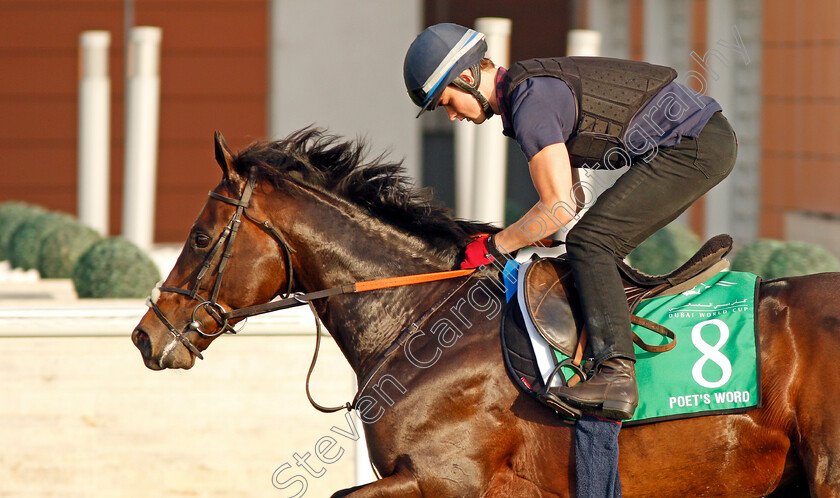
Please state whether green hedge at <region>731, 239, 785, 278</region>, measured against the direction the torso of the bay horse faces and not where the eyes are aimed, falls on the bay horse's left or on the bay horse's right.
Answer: on the bay horse's right

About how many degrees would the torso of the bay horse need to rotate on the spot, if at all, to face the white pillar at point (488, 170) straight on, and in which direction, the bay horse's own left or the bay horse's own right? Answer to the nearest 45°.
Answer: approximately 90° to the bay horse's own right

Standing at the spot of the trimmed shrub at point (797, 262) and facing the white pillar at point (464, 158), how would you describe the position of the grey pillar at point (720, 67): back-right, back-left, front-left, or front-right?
front-right

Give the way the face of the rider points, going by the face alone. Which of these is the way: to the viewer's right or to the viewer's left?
to the viewer's left

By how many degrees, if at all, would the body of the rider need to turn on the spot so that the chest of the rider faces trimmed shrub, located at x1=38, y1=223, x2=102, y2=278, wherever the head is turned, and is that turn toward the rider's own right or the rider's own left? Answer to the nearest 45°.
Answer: approximately 45° to the rider's own right

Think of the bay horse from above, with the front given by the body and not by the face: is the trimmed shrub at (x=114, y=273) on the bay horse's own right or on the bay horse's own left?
on the bay horse's own right

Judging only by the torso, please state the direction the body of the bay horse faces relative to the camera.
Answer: to the viewer's left

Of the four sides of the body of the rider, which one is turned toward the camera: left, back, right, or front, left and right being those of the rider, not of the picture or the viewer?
left

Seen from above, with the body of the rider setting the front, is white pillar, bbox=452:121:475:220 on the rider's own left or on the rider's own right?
on the rider's own right

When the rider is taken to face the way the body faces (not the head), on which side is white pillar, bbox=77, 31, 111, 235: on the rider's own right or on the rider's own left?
on the rider's own right

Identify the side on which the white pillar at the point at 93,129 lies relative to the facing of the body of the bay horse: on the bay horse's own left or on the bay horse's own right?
on the bay horse's own right
